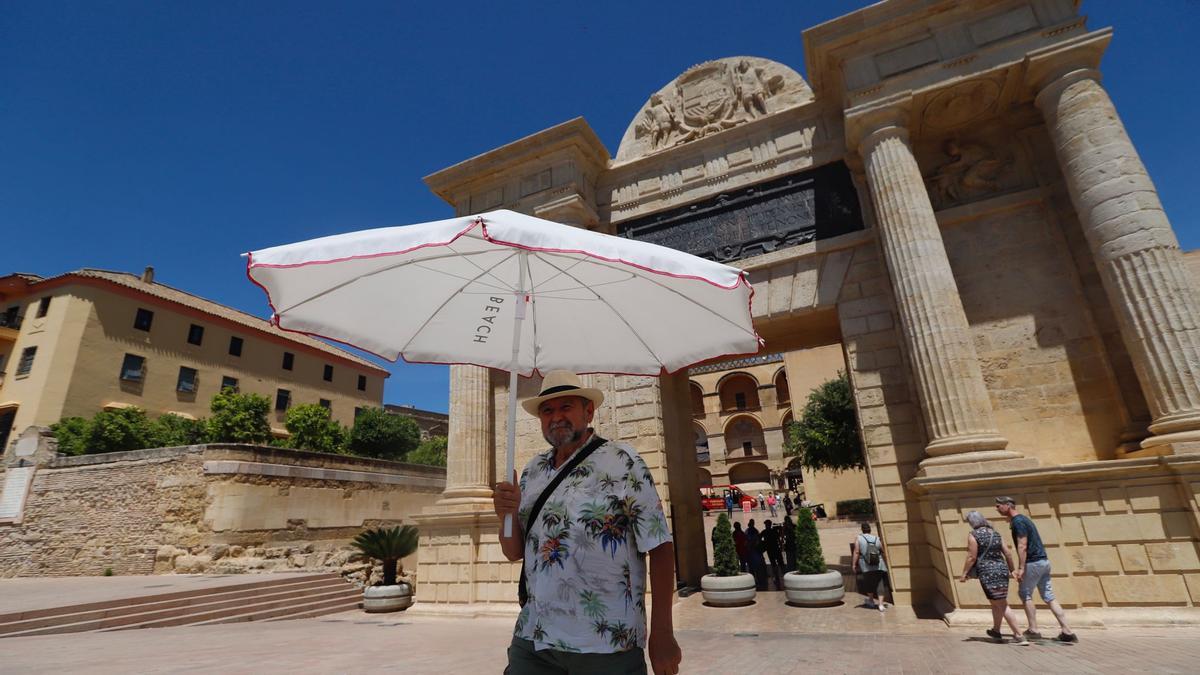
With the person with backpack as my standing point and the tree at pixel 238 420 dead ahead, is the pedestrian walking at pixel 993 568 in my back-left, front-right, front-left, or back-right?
back-left

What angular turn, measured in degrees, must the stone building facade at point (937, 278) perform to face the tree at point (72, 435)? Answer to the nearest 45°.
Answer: approximately 45° to its right

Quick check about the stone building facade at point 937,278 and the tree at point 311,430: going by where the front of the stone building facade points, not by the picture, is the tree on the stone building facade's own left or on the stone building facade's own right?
on the stone building facade's own right

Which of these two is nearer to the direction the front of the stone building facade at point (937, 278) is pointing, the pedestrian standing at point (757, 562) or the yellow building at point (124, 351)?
the yellow building

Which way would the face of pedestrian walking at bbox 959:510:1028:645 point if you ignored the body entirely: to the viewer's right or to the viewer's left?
to the viewer's left

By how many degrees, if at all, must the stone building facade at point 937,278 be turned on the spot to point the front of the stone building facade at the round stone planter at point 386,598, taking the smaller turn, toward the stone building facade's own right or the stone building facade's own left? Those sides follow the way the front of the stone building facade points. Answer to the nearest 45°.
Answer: approximately 45° to the stone building facade's own right

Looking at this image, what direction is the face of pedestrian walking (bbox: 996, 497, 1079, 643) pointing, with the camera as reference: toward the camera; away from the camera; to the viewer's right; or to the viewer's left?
to the viewer's left

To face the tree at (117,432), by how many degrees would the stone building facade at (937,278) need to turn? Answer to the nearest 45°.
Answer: approximately 45° to its right

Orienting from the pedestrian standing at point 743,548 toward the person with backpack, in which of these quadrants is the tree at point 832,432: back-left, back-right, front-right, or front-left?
back-left

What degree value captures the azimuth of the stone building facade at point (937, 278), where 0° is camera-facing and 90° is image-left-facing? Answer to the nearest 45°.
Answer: approximately 45°

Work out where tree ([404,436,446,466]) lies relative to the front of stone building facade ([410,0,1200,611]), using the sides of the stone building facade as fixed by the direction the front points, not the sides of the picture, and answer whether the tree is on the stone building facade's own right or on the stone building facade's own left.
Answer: on the stone building facade's own right
